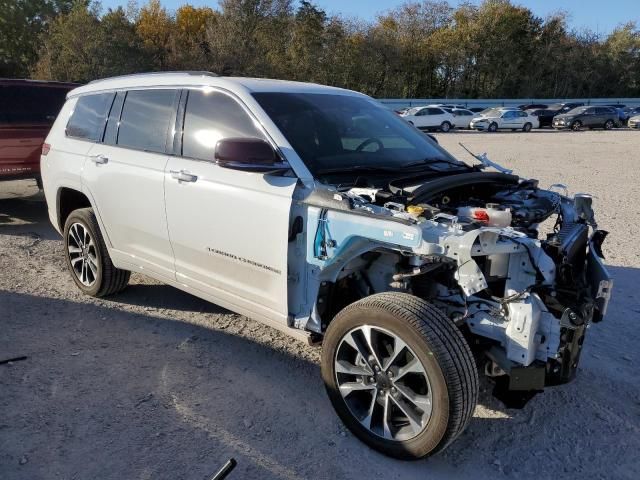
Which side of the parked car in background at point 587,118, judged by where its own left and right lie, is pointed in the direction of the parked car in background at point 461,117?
front

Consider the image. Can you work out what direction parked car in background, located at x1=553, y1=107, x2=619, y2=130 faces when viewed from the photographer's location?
facing the viewer and to the left of the viewer

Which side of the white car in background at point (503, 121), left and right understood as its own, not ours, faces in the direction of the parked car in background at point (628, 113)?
back

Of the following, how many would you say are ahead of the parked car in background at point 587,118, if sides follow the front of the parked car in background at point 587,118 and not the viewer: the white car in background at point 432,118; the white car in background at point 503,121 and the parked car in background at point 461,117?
3

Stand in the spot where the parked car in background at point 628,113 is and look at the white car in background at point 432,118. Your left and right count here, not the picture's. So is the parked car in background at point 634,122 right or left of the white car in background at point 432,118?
left

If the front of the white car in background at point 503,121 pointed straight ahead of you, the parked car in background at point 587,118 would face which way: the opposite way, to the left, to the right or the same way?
the same way

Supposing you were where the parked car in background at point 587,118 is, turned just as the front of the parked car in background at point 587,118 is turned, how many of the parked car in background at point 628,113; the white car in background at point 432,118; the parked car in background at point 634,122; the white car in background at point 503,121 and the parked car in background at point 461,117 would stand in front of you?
3

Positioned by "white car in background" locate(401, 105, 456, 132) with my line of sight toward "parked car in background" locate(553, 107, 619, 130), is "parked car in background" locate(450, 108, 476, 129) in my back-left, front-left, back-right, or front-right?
front-left

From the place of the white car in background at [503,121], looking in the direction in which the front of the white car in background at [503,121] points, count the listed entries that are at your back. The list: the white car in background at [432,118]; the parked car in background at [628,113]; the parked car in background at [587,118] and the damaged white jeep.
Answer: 2

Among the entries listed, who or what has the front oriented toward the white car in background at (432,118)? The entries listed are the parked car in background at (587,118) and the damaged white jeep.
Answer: the parked car in background

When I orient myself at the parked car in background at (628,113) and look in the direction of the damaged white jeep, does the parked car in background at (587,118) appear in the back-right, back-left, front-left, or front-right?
front-right

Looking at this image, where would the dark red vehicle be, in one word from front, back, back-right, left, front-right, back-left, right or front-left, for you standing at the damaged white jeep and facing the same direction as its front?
back

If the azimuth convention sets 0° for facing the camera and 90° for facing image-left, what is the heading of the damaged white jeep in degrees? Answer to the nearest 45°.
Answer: approximately 315°

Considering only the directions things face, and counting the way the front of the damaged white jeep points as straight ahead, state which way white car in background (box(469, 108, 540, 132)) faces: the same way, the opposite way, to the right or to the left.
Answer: to the right

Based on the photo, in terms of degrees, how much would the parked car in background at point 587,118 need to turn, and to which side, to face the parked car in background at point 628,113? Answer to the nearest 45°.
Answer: approximately 180°

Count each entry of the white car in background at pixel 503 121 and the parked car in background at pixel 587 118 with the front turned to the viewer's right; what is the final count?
0

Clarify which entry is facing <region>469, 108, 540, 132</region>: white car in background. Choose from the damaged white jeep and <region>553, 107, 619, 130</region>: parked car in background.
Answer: the parked car in background

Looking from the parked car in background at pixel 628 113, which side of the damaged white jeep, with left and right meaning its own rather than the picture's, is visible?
left

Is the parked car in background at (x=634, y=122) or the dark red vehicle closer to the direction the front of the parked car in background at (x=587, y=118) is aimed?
the dark red vehicle
